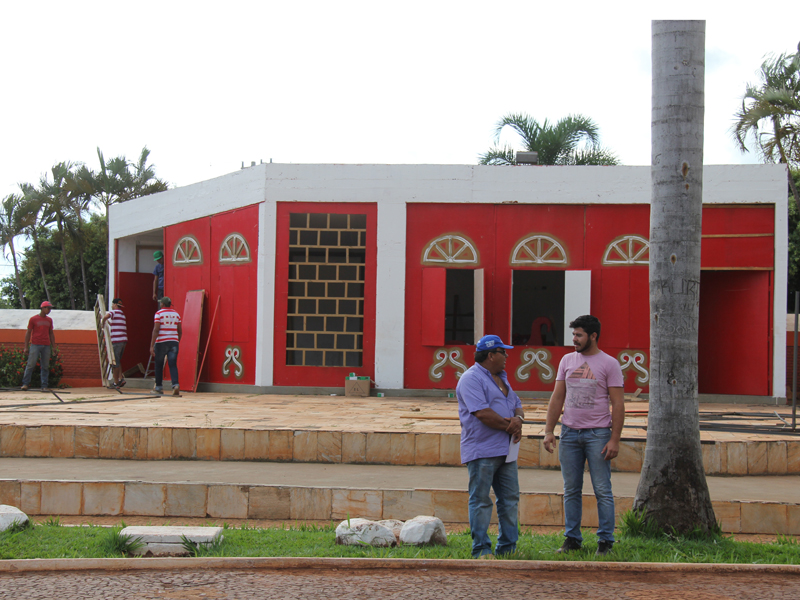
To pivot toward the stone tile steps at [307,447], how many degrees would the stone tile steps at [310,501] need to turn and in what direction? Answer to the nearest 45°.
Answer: approximately 180°

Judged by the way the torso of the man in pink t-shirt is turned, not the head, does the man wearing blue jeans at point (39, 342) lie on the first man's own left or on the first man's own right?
on the first man's own right

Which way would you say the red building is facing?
toward the camera

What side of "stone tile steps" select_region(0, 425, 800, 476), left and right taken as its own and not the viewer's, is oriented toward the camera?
front

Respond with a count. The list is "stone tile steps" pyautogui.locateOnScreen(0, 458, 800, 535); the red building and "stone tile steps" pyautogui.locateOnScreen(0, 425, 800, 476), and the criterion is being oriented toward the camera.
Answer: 3

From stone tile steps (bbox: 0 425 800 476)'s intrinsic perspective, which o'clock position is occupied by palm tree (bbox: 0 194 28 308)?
The palm tree is roughly at 5 o'clock from the stone tile steps.

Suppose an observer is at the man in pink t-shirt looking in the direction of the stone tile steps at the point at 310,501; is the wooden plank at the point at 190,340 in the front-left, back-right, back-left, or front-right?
front-right

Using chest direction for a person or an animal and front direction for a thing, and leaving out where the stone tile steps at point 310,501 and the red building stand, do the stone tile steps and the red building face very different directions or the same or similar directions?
same or similar directions

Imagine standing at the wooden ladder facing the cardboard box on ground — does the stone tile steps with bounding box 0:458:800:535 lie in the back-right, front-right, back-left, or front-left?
front-right

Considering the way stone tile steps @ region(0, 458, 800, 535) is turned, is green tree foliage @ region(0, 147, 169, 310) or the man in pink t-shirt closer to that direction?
the man in pink t-shirt

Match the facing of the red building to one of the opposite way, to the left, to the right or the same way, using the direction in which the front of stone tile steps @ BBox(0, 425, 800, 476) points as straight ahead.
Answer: the same way

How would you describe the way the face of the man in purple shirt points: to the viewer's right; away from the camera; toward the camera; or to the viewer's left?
to the viewer's right
